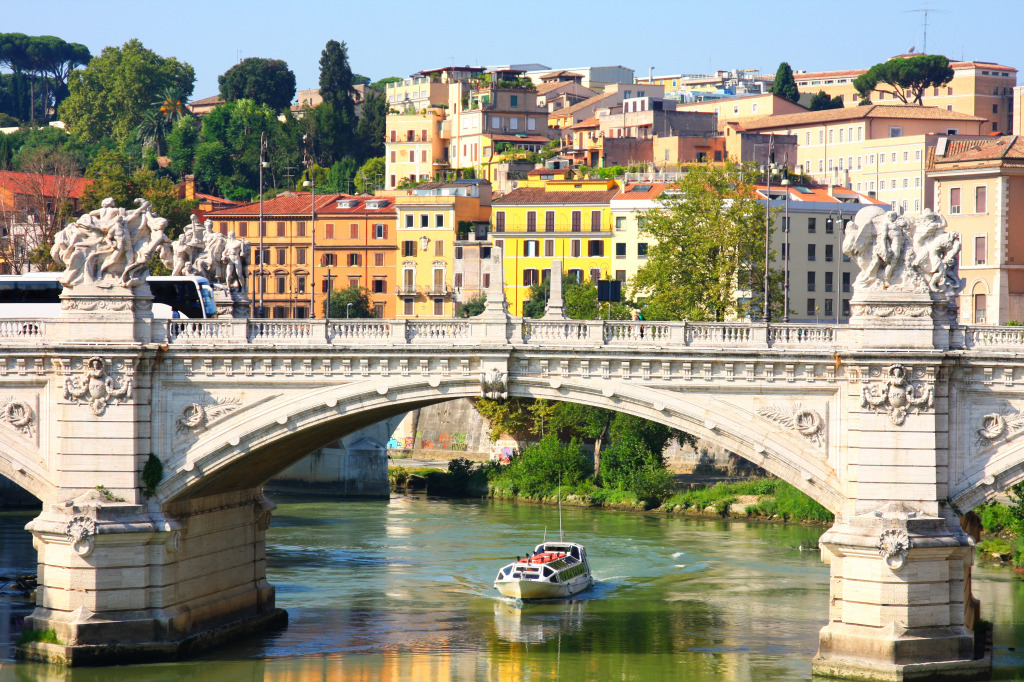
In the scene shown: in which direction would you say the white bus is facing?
to the viewer's right

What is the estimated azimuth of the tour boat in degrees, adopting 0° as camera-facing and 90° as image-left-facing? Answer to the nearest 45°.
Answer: approximately 45°

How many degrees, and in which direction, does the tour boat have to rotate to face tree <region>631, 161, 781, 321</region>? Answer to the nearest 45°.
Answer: approximately 135° to its right

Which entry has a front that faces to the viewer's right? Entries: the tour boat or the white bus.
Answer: the white bus

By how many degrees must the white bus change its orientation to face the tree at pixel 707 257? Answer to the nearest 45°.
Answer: approximately 45° to its left

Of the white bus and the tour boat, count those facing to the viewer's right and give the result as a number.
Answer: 1

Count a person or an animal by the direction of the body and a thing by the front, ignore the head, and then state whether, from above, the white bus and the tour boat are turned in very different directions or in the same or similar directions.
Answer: very different directions
